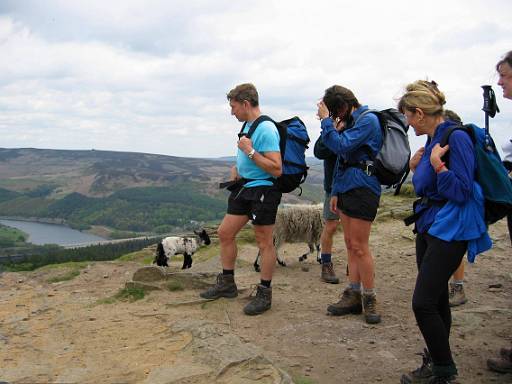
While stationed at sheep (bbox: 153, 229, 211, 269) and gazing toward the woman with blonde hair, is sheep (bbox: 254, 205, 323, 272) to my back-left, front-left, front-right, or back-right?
front-left

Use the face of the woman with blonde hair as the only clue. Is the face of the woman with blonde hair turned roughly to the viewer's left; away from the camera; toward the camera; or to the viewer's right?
to the viewer's left

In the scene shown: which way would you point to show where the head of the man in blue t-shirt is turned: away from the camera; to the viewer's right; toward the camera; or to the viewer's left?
to the viewer's left

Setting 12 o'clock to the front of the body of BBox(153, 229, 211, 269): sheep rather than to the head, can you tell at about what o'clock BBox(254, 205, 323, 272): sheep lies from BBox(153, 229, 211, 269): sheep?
BBox(254, 205, 323, 272): sheep is roughly at 1 o'clock from BBox(153, 229, 211, 269): sheep.

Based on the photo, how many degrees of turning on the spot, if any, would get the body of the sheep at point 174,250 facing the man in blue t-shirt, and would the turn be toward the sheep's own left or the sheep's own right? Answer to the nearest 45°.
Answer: approximately 90° to the sheep's own right

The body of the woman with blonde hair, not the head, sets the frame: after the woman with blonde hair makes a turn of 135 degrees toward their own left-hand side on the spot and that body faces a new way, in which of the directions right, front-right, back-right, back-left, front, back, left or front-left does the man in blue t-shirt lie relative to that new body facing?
back

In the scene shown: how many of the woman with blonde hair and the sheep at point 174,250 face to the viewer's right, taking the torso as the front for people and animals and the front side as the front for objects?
1

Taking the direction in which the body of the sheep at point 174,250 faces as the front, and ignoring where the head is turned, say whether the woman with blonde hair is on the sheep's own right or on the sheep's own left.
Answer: on the sheep's own right

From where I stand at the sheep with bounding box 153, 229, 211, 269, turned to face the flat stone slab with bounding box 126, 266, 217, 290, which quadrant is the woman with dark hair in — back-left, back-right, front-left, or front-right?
front-left

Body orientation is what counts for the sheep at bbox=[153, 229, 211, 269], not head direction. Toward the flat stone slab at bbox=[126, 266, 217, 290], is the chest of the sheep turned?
no

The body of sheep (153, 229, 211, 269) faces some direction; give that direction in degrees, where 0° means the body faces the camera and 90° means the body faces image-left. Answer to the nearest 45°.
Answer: approximately 270°

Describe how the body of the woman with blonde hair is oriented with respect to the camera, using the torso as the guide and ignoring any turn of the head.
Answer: to the viewer's left
